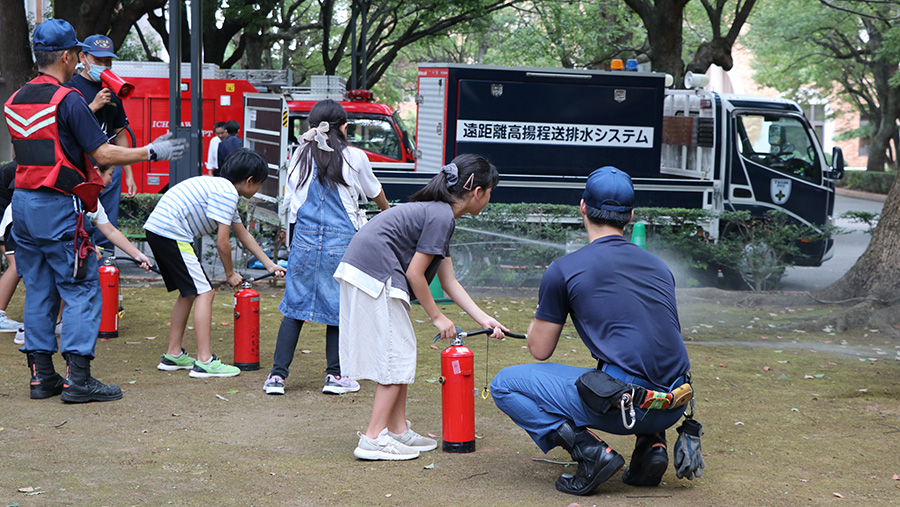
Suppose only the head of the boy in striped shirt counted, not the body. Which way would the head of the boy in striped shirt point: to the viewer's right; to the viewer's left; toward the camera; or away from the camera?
to the viewer's right

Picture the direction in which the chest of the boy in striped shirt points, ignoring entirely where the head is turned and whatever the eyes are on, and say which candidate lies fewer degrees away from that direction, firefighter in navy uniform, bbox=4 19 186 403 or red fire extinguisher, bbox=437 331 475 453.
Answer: the red fire extinguisher

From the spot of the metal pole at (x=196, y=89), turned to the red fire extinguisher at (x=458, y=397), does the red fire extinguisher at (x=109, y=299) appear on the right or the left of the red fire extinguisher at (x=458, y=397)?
right

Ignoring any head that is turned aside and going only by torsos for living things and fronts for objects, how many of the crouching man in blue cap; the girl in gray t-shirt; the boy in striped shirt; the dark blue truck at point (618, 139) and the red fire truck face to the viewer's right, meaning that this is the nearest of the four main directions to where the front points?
4

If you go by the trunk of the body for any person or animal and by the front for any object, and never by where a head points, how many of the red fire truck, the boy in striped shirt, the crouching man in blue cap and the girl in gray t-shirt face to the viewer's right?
3

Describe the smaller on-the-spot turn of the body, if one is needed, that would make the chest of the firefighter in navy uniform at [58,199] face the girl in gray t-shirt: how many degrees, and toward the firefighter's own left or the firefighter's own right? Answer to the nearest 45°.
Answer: approximately 90° to the firefighter's own right

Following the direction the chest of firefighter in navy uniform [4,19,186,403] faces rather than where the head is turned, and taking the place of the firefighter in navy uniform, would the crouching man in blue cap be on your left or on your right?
on your right

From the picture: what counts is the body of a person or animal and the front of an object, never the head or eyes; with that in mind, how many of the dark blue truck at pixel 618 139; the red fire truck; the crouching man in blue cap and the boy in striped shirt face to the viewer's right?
3

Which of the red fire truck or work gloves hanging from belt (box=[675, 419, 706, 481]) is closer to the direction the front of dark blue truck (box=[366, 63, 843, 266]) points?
the work gloves hanging from belt

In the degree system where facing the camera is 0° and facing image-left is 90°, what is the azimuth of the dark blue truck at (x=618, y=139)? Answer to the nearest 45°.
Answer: approximately 270°

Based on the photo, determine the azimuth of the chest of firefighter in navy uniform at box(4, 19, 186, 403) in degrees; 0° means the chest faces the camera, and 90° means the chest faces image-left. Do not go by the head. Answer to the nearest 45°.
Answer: approximately 225°

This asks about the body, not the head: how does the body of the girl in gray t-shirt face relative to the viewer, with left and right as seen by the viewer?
facing to the right of the viewer

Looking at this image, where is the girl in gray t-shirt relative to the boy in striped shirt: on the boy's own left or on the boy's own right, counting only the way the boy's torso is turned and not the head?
on the boy's own right

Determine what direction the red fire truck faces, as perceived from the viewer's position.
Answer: facing to the right of the viewer

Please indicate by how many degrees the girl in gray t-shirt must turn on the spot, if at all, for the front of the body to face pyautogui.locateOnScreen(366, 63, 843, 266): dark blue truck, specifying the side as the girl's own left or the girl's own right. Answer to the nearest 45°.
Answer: approximately 90° to the girl's own left

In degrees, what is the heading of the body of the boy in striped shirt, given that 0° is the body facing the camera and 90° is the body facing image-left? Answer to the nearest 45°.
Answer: approximately 270°
